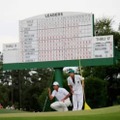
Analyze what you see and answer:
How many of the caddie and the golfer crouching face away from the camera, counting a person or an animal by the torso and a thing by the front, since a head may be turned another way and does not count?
0

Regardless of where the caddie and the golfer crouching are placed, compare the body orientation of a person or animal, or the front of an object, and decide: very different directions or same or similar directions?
same or similar directions

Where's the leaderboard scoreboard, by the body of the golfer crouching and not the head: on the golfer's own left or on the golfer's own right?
on the golfer's own right

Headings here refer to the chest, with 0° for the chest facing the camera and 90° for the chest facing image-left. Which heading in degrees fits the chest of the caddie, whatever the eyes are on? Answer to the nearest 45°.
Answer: approximately 45°

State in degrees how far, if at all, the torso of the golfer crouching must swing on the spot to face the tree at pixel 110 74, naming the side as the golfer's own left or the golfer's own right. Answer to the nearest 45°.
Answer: approximately 135° to the golfer's own right

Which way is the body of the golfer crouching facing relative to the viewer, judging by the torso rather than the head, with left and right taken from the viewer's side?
facing the viewer and to the left of the viewer

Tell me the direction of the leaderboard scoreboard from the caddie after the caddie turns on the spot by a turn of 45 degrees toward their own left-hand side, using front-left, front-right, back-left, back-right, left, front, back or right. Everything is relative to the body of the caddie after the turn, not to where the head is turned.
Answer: back
